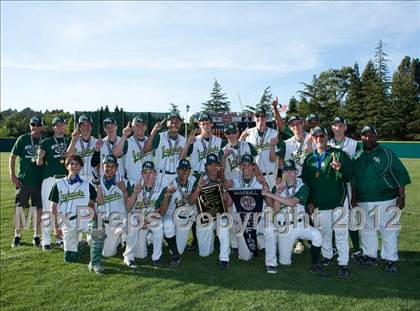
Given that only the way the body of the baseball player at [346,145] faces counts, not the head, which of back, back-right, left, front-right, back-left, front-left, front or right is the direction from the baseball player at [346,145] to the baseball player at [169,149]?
right

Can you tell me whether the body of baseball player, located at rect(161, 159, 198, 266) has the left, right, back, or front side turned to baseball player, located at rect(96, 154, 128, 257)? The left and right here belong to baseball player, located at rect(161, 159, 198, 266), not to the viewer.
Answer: right

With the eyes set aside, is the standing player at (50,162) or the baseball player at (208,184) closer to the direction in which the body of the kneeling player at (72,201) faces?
the baseball player

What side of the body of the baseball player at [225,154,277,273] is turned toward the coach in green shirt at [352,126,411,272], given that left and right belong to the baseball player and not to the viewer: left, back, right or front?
left

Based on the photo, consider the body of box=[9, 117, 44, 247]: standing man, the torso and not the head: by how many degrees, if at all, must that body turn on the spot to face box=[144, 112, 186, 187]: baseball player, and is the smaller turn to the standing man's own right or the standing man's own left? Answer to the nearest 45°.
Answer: approximately 45° to the standing man's own left
